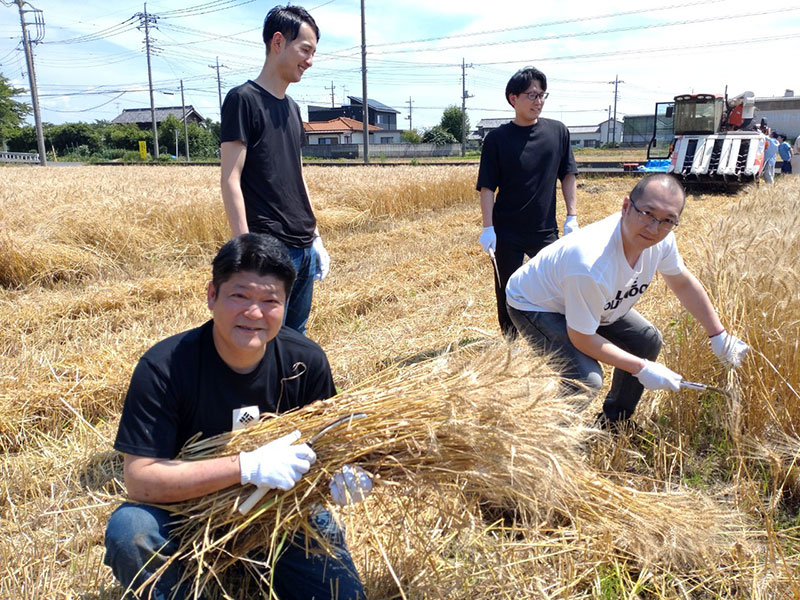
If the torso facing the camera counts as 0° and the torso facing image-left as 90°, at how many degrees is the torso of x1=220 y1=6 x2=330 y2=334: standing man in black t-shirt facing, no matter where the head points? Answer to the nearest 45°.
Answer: approximately 315°

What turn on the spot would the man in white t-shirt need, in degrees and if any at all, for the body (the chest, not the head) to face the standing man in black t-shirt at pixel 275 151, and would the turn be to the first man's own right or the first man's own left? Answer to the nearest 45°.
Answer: approximately 135° to the first man's own right

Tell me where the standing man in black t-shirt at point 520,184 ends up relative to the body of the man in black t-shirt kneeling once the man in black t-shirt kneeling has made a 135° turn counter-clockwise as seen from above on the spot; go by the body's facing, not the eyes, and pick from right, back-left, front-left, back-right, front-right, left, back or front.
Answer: front

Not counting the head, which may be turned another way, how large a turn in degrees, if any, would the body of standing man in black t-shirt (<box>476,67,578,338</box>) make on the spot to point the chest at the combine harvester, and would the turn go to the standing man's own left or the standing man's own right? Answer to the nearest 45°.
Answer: approximately 180°

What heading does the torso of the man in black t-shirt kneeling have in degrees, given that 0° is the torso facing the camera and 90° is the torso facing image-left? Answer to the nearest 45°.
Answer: approximately 0°

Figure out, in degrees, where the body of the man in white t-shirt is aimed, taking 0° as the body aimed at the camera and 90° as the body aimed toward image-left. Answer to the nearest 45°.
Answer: approximately 315°

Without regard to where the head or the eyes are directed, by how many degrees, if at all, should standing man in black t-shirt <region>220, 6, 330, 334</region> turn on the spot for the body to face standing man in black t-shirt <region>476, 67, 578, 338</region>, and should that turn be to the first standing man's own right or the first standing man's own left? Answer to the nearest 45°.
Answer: approximately 90° to the first standing man's own left

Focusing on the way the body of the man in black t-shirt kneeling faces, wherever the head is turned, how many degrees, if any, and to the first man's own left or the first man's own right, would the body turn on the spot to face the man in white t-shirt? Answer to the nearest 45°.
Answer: approximately 90° to the first man's own left

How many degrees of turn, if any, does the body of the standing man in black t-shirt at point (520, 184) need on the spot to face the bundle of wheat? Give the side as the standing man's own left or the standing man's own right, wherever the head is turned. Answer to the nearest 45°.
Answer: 0° — they already face it
